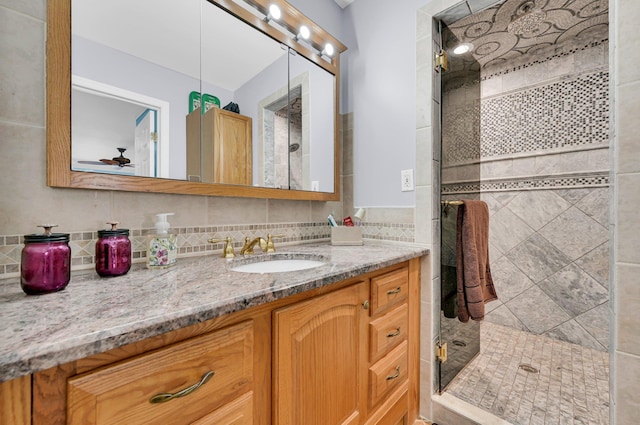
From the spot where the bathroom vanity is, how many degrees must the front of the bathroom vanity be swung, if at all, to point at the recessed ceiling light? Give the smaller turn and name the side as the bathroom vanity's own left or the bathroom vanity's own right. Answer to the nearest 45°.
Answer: approximately 45° to the bathroom vanity's own left

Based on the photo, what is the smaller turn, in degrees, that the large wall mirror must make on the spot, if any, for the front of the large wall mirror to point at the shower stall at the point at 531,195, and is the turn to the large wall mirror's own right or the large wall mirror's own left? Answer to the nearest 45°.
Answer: approximately 45° to the large wall mirror's own left

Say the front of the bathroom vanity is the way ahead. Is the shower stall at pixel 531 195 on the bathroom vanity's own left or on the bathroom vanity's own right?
on the bathroom vanity's own left

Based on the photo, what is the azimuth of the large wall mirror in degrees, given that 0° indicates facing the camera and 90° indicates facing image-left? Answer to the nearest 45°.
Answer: approximately 315°

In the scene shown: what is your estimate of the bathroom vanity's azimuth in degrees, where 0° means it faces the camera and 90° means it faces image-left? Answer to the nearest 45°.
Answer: approximately 315°

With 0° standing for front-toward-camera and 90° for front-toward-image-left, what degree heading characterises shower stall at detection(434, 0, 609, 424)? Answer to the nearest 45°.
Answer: approximately 45°
